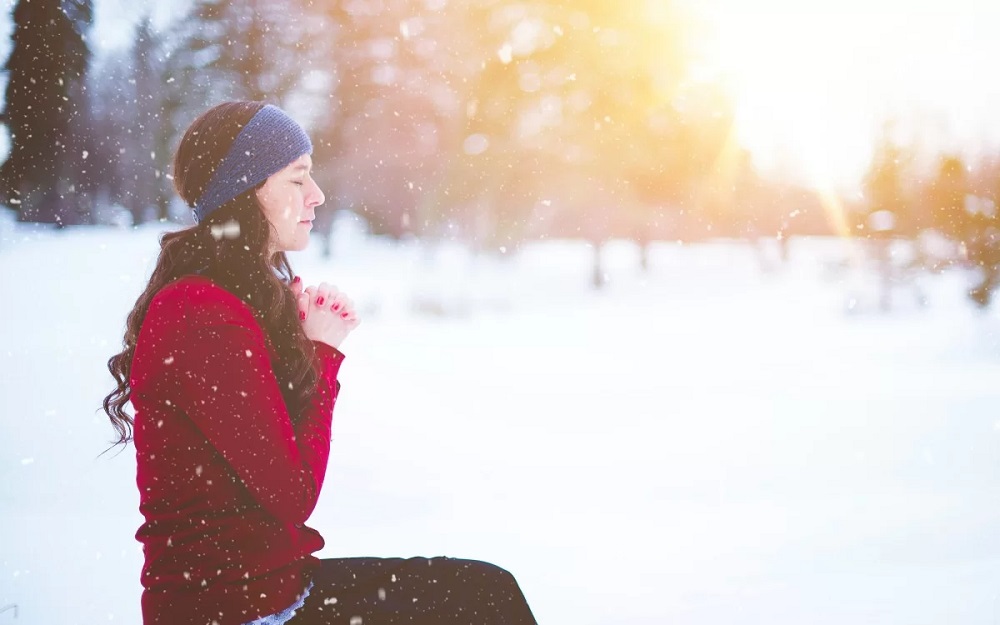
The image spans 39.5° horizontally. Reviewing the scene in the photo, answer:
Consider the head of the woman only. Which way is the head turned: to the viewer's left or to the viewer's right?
to the viewer's right

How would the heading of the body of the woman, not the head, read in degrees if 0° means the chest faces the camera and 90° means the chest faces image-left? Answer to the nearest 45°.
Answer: approximately 270°
